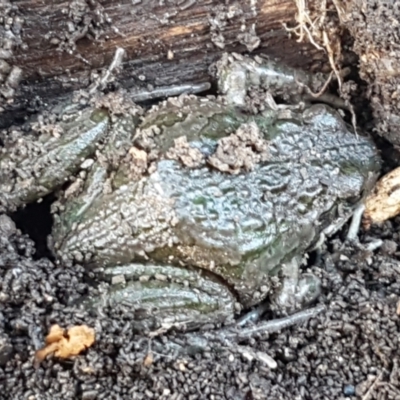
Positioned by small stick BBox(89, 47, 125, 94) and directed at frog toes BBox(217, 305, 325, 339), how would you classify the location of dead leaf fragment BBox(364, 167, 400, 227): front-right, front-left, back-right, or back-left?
front-left

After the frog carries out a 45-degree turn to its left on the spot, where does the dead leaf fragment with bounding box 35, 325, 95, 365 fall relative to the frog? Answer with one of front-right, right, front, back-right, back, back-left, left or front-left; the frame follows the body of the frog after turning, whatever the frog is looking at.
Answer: back

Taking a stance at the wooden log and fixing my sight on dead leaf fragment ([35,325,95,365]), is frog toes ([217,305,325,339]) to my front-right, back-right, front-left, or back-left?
front-left

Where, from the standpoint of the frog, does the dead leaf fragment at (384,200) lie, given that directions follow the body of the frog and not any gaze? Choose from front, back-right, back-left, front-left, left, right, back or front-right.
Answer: front

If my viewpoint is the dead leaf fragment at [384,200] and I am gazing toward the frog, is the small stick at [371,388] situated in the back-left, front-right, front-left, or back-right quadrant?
front-left

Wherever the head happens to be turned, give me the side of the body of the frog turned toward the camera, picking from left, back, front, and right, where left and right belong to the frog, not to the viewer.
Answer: right

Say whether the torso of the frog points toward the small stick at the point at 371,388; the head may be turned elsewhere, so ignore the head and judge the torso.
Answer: no
